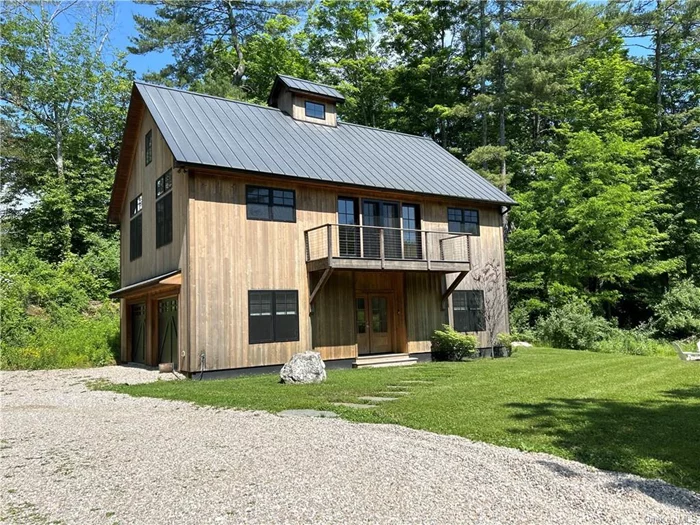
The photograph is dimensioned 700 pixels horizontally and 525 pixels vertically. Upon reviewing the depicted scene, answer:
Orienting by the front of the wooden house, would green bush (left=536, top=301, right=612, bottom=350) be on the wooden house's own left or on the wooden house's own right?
on the wooden house's own left

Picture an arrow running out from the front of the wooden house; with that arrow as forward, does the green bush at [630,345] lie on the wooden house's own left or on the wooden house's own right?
on the wooden house's own left

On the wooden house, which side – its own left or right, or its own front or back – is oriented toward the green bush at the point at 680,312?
left

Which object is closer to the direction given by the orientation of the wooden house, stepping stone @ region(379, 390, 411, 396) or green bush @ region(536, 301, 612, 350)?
the stepping stone

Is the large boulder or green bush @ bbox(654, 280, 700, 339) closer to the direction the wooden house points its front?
the large boulder

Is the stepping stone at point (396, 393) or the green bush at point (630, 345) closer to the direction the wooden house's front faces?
the stepping stone

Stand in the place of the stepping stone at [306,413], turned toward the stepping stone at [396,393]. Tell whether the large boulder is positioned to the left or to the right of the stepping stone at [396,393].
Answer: left

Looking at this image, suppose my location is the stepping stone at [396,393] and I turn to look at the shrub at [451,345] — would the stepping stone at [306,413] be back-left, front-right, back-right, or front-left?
back-left

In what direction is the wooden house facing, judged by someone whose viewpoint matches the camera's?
facing the viewer and to the right of the viewer

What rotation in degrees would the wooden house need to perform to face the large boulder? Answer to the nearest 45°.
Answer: approximately 45° to its right

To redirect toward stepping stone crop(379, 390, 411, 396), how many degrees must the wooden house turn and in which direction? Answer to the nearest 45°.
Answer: approximately 45° to its right

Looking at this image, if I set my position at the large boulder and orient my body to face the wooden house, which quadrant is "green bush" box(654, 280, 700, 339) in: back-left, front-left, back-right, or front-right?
front-right

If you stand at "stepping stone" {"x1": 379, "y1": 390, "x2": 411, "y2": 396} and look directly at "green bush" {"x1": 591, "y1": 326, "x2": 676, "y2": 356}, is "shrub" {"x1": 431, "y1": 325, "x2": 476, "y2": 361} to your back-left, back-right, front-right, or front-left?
front-left
